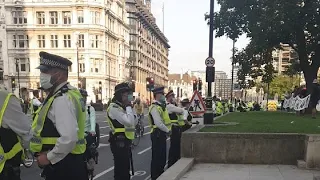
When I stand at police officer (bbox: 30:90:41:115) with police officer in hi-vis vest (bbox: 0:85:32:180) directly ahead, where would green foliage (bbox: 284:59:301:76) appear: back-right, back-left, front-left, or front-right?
back-left

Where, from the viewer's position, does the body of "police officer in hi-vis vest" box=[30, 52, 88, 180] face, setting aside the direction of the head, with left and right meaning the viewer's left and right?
facing to the left of the viewer
